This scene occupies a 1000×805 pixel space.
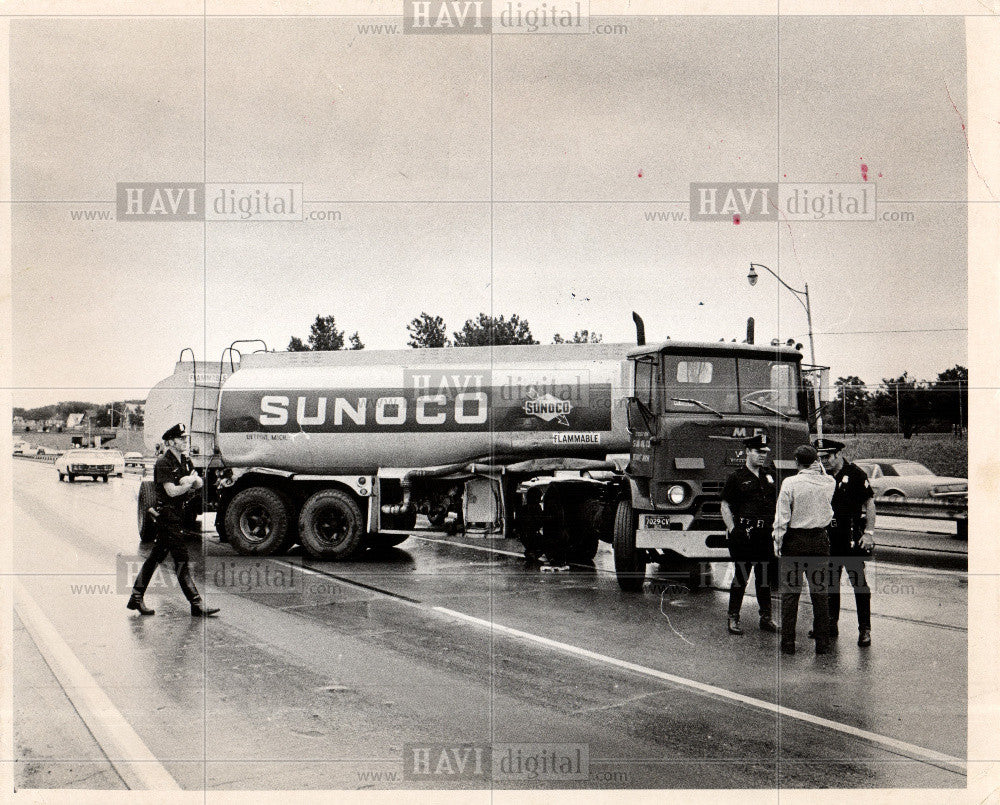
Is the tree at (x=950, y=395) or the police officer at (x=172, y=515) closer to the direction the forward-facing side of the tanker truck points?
the tree

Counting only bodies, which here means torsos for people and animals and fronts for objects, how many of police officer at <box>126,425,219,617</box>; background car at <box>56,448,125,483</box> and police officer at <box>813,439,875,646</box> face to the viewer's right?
1

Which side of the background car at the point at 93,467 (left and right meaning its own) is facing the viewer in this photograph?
front

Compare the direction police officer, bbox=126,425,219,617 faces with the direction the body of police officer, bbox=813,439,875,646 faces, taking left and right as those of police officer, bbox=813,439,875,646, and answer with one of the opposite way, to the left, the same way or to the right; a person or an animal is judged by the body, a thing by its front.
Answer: the opposite way

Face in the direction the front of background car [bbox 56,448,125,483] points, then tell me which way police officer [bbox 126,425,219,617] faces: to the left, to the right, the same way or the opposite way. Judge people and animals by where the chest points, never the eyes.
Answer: to the left

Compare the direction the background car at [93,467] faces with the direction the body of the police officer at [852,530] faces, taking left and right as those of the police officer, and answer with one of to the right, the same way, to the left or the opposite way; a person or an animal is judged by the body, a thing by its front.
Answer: to the left

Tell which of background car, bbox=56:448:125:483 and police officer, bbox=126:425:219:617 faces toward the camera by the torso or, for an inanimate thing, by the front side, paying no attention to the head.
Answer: the background car

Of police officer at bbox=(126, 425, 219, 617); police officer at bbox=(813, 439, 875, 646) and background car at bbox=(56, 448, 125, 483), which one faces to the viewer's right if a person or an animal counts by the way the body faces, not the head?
police officer at bbox=(126, 425, 219, 617)

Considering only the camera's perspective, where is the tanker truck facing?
facing the viewer and to the right of the viewer

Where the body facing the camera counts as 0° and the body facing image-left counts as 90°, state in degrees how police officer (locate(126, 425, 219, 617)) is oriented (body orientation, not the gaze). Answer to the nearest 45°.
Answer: approximately 270°

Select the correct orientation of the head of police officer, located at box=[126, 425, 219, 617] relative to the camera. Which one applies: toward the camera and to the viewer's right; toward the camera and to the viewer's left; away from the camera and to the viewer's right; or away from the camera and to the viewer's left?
toward the camera and to the viewer's right

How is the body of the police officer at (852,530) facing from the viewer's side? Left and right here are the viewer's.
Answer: facing the viewer and to the left of the viewer

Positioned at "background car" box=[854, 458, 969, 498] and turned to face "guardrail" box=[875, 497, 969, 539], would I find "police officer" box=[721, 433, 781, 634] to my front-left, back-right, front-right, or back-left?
front-right
